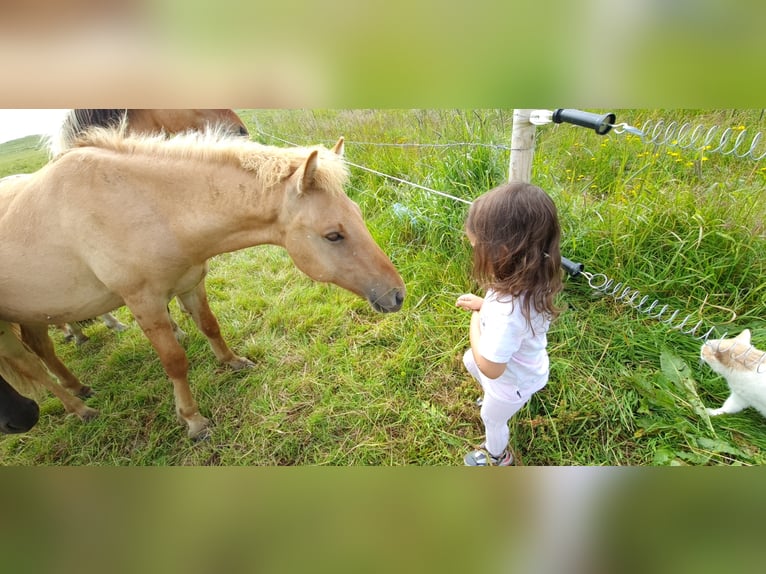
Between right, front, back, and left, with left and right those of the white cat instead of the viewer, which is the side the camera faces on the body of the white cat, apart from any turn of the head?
left

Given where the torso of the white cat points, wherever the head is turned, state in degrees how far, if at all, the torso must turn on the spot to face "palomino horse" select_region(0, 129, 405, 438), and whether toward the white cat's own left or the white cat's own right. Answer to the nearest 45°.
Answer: approximately 45° to the white cat's own left

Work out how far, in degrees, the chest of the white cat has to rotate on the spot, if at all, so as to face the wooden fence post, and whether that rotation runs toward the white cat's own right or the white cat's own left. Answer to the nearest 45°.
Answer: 0° — it already faces it
